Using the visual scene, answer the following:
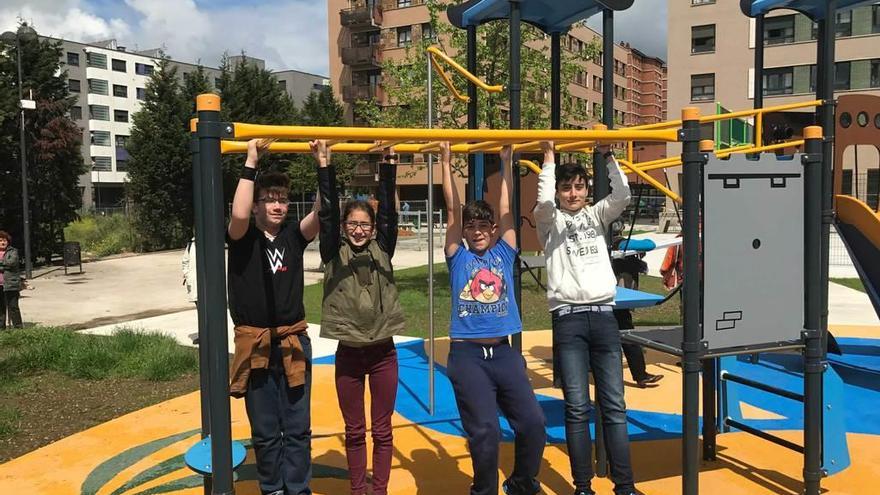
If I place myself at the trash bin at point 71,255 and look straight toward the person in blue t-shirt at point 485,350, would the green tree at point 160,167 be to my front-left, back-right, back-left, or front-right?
back-left

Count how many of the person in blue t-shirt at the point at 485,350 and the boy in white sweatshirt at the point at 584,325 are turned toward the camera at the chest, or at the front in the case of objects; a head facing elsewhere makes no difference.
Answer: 2

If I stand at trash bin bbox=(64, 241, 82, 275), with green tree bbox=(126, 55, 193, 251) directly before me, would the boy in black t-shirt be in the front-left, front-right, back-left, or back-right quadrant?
back-right

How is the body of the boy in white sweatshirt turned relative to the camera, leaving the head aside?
toward the camera

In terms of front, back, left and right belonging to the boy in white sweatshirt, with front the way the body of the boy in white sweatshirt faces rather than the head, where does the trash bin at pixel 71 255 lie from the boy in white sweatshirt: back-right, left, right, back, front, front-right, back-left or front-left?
back-right

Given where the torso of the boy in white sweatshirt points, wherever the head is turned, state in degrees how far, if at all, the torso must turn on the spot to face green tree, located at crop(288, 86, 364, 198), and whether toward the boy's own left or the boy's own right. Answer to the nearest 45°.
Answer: approximately 180°

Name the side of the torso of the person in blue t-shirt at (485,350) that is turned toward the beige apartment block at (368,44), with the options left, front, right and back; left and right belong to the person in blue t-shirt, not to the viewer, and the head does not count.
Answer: back

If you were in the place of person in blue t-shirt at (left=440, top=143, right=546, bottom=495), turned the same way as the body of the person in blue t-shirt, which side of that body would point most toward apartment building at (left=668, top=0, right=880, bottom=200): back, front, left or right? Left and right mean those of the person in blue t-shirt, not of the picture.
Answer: back

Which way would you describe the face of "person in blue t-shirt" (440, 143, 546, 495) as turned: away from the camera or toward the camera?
toward the camera

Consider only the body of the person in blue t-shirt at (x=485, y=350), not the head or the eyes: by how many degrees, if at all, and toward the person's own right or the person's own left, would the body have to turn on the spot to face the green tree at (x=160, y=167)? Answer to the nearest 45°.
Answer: approximately 135° to the person's own right

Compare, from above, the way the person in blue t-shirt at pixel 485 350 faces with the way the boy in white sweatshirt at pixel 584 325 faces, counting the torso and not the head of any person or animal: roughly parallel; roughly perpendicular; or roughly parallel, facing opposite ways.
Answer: roughly parallel

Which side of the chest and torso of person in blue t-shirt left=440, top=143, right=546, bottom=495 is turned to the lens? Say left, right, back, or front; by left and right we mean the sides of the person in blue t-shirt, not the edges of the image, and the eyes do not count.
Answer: front
